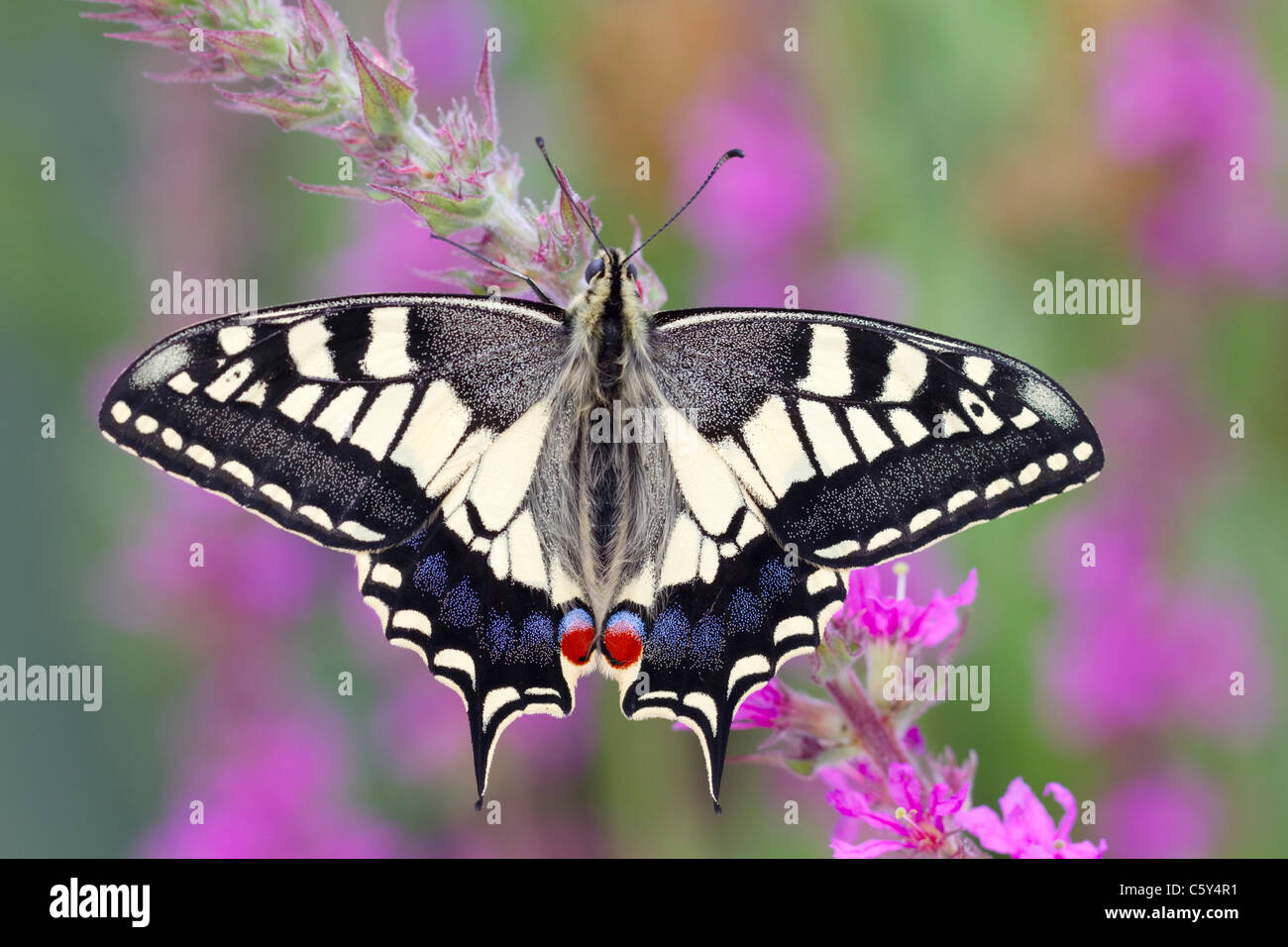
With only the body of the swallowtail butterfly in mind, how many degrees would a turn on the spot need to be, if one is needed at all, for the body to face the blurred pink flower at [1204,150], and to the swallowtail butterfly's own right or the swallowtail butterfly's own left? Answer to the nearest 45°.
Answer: approximately 45° to the swallowtail butterfly's own right

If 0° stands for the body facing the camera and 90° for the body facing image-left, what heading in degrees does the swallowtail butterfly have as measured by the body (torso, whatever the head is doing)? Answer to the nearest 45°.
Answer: approximately 180°
